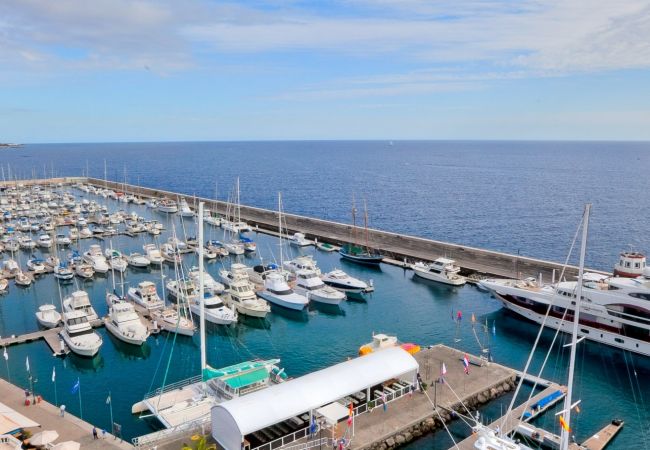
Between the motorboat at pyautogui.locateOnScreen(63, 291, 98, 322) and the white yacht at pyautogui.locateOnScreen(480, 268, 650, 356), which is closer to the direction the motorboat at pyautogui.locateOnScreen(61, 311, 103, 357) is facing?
the white yacht

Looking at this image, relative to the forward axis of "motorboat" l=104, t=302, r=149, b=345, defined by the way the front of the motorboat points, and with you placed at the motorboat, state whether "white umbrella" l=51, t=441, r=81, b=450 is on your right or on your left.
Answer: on your right

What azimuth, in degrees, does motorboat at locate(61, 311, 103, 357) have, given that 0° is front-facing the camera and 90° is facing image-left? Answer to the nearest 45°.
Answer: approximately 315°

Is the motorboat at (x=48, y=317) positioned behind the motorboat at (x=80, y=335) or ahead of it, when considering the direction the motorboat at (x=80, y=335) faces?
behind

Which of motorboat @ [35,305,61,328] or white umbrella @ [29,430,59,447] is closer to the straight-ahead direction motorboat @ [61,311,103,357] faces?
the white umbrella
